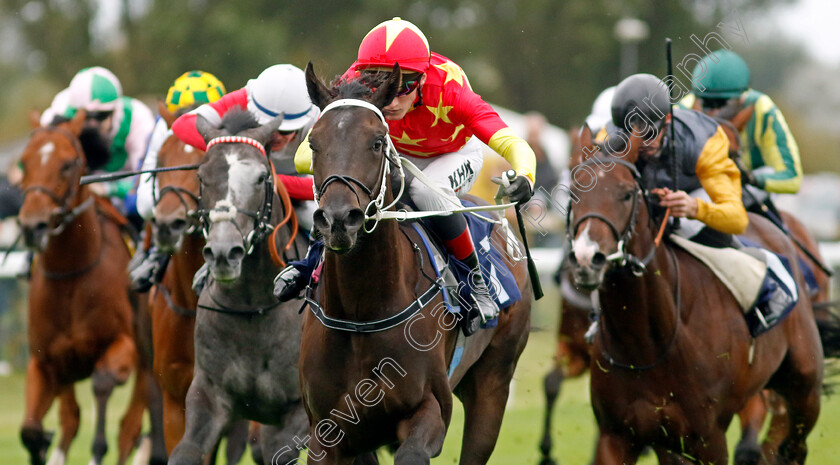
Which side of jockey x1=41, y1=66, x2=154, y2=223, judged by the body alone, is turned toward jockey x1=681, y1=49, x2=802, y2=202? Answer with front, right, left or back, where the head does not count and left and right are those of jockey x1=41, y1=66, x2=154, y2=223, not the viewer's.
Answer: left

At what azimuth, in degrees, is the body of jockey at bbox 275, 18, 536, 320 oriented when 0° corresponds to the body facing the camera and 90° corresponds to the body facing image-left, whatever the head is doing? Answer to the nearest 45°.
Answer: approximately 45°

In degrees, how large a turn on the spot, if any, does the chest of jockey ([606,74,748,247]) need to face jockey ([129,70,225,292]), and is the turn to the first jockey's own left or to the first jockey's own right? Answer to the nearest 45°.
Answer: approximately 45° to the first jockey's own right

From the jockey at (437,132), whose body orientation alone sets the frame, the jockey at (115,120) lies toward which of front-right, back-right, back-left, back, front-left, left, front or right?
right

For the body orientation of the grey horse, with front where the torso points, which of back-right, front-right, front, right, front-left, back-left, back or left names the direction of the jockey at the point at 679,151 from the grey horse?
left

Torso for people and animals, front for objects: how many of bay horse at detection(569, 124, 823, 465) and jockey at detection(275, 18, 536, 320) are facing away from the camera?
0

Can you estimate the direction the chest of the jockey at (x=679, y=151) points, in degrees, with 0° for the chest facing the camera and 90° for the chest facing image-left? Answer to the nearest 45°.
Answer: approximately 45°
